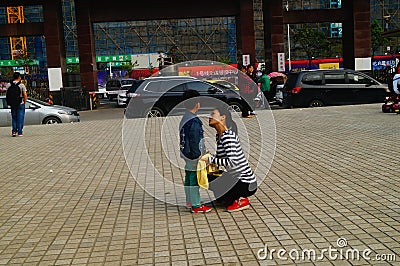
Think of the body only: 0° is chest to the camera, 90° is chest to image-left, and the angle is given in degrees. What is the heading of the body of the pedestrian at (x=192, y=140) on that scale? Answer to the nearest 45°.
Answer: approximately 270°

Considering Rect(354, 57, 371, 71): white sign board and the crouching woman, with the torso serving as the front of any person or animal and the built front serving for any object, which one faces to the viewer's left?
the crouching woman

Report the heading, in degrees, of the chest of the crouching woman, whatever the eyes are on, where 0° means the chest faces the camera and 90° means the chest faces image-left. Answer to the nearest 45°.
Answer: approximately 90°

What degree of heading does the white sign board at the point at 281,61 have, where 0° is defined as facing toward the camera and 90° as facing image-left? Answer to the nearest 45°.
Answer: approximately 0°

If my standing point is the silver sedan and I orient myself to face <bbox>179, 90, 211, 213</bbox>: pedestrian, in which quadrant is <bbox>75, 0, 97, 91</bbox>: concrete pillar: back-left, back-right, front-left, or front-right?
back-left

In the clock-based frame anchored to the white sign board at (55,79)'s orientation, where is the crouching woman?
The crouching woman is roughly at 12 o'clock from the white sign board.

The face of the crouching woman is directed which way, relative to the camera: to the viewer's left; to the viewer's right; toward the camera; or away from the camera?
to the viewer's left

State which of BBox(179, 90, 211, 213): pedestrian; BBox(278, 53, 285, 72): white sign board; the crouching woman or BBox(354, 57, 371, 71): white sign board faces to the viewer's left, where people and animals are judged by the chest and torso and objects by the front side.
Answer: the crouching woman

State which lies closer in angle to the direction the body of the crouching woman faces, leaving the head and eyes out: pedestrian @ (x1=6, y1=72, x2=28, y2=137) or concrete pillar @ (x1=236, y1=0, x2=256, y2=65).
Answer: the pedestrian

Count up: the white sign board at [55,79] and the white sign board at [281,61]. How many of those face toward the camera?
2

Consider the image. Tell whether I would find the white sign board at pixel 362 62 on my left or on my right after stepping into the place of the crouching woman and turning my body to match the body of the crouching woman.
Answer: on my right

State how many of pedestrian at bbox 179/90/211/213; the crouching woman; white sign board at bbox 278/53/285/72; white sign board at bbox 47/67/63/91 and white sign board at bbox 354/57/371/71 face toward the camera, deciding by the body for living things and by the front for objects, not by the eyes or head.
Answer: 3
